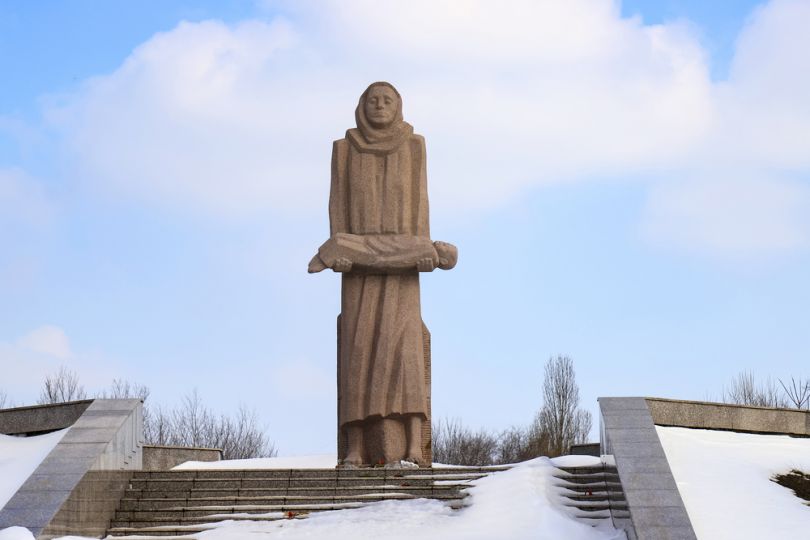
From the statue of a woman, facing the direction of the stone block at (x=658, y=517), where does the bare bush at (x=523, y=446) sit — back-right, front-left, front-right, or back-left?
back-left

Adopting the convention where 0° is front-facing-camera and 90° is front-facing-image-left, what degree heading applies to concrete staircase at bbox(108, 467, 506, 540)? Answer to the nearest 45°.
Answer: approximately 0°

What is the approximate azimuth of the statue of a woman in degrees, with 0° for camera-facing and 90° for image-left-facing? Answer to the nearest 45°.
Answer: approximately 0°
